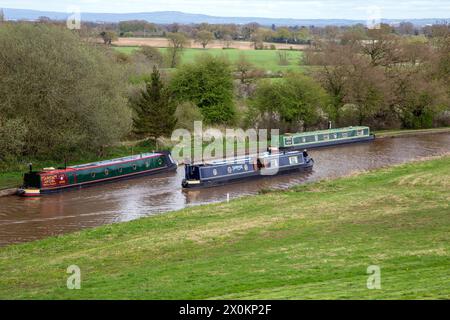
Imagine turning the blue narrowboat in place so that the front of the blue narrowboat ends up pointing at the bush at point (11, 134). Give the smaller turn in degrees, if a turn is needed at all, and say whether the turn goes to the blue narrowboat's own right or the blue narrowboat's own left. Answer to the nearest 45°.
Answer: approximately 135° to the blue narrowboat's own left

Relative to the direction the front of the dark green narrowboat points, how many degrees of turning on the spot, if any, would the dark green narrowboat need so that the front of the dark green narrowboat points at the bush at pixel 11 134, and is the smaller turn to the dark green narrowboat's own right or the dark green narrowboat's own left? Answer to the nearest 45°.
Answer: approximately 135° to the dark green narrowboat's own left

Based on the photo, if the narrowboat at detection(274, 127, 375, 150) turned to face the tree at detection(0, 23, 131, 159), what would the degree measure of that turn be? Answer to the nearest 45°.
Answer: approximately 180°

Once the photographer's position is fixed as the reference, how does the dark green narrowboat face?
facing away from the viewer and to the right of the viewer

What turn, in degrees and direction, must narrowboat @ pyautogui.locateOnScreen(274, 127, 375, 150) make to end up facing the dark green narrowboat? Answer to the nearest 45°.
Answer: approximately 180°

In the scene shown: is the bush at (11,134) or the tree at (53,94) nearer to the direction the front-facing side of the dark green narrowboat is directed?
the tree

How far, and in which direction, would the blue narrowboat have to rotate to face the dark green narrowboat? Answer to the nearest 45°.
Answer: approximately 135° to its left

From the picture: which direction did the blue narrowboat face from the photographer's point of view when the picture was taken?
facing away from the viewer and to the right of the viewer

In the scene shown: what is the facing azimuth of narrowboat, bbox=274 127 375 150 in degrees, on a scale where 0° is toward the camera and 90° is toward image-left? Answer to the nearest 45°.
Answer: approximately 225°
